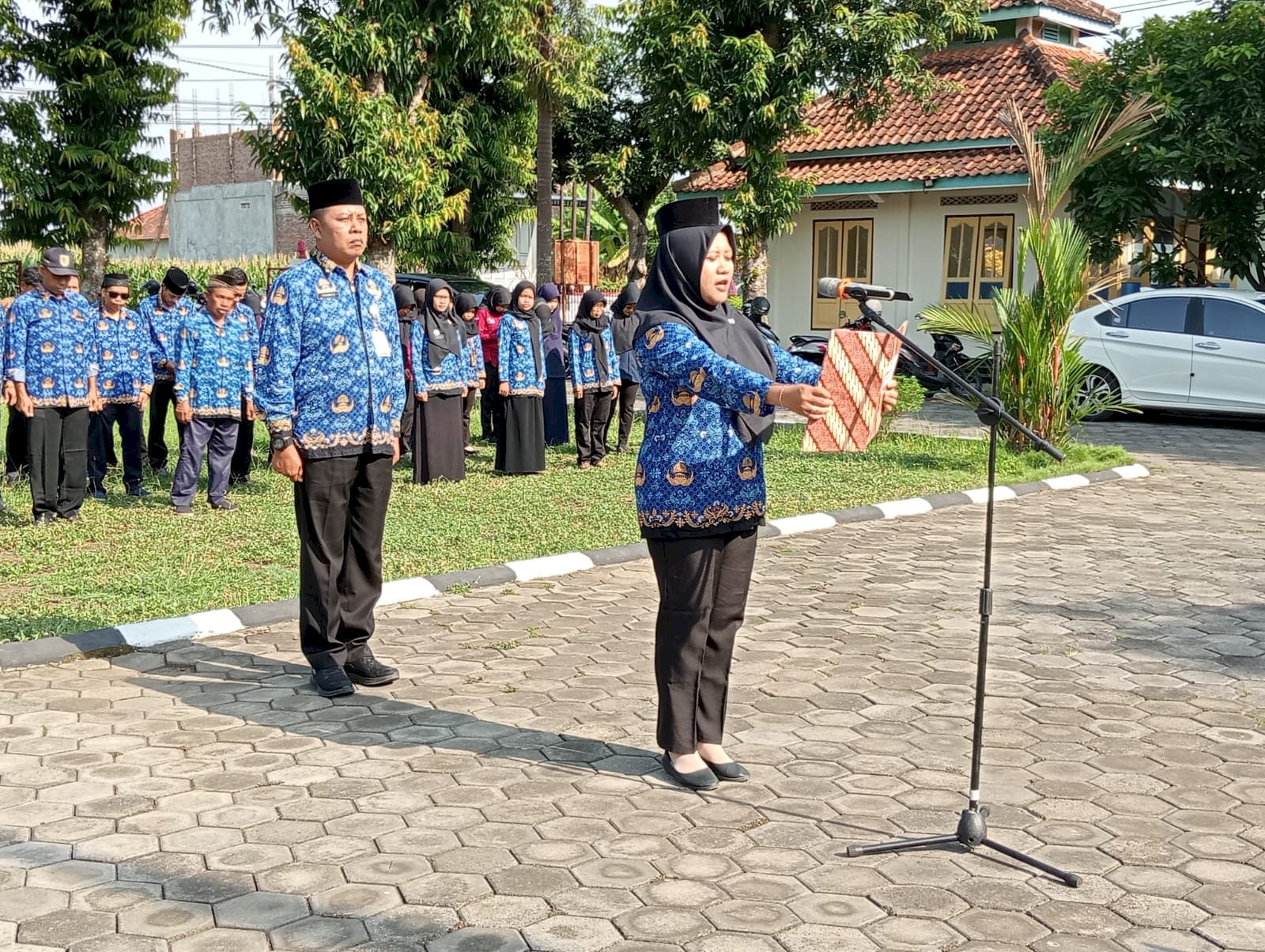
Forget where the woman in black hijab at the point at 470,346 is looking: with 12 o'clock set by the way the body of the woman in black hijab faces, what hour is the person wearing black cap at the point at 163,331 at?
The person wearing black cap is roughly at 4 o'clock from the woman in black hijab.

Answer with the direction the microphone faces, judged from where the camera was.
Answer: facing to the left of the viewer

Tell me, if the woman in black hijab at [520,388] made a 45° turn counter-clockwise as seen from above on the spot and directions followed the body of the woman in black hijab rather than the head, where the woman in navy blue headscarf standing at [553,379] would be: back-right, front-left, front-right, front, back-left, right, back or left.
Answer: left

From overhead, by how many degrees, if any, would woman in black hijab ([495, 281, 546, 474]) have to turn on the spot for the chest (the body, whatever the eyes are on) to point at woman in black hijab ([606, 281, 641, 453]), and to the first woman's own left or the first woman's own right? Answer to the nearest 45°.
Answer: approximately 90° to the first woman's own left

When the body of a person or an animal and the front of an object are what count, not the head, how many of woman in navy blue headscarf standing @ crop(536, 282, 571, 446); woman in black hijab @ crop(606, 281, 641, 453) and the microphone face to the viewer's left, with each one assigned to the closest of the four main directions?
1

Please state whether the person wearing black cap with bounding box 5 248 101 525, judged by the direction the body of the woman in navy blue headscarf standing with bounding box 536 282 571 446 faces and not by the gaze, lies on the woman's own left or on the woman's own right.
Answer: on the woman's own right

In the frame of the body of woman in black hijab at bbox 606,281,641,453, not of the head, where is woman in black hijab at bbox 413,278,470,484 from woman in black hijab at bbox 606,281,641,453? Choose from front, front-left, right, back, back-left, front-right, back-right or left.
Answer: right
